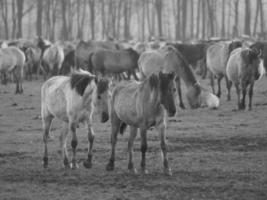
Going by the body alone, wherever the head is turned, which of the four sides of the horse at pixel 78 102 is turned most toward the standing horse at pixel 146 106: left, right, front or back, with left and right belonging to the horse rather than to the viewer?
front

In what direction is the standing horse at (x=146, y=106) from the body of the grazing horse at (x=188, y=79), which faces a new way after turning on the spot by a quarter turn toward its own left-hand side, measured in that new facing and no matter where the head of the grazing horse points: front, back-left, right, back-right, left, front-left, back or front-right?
back

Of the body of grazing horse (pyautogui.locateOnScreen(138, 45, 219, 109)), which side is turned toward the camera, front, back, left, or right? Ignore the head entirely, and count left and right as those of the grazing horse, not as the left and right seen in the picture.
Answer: right

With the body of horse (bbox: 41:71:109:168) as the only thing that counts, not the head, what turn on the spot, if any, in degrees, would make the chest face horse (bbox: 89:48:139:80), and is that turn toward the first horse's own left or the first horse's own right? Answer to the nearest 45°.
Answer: approximately 135° to the first horse's own left

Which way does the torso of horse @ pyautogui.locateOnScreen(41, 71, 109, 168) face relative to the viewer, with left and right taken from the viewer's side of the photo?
facing the viewer and to the right of the viewer

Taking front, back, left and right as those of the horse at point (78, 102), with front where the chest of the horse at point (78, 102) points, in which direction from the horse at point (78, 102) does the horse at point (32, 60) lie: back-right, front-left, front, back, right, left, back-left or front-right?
back-left

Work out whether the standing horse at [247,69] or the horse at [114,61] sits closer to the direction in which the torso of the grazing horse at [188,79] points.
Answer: the standing horse
